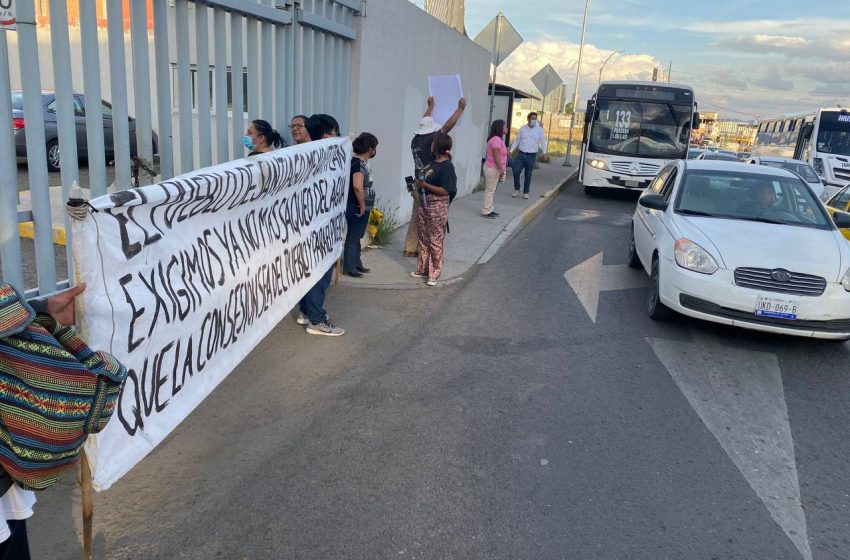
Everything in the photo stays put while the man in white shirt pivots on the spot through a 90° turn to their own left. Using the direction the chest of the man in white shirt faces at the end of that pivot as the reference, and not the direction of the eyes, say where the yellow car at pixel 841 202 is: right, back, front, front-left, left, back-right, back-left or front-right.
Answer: front-right

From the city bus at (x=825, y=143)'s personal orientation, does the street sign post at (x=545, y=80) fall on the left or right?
on its right

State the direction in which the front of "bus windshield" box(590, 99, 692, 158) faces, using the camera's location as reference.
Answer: facing the viewer

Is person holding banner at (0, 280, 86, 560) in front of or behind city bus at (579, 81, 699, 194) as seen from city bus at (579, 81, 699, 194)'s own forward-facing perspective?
in front

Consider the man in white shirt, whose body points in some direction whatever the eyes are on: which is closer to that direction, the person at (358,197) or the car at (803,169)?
the person

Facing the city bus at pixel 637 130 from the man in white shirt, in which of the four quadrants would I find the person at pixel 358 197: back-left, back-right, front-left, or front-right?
back-right

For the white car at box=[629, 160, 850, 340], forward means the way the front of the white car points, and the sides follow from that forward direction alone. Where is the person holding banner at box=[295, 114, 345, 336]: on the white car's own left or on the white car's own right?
on the white car's own right

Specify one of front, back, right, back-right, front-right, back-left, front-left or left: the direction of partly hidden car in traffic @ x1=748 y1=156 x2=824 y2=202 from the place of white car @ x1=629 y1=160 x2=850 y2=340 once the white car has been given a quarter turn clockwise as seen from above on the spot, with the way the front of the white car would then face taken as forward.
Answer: back-right

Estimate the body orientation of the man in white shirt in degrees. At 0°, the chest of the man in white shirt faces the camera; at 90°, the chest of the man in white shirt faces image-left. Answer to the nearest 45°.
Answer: approximately 0°

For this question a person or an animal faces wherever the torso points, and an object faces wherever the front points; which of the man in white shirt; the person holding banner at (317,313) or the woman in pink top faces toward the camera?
the man in white shirt

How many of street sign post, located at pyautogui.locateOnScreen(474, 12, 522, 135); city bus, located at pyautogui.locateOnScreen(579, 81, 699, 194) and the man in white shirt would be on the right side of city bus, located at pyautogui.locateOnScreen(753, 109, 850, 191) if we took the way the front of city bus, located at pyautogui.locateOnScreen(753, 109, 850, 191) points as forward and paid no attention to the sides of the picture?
3

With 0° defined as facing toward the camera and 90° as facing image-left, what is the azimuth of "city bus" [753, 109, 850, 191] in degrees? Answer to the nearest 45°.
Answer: approximately 315°

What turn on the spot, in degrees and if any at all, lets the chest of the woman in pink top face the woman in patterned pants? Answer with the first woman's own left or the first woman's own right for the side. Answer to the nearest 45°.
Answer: approximately 90° to the first woman's own right

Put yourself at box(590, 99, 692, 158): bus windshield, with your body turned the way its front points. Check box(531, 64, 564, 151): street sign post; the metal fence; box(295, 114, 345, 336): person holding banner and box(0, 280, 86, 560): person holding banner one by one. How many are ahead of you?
3

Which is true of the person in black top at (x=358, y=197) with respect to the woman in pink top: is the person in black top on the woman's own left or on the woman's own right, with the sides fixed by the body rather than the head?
on the woman's own right
